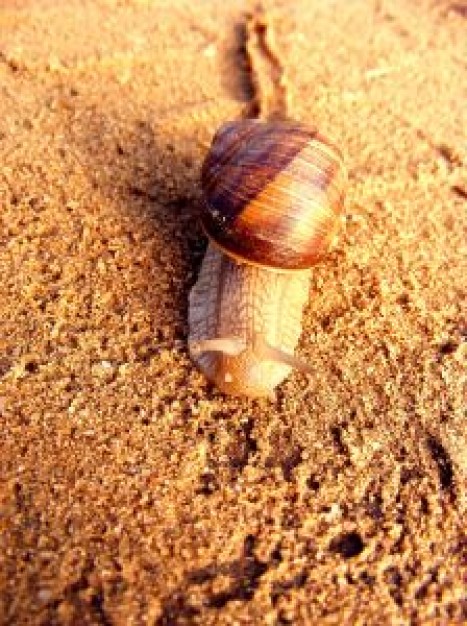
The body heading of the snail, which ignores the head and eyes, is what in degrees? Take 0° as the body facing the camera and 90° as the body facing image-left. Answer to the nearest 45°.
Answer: approximately 0°
